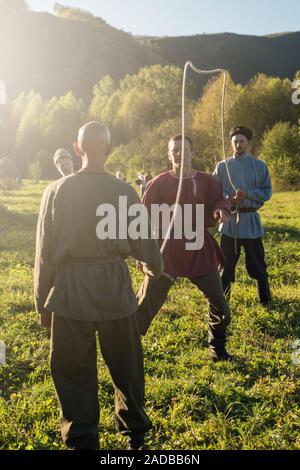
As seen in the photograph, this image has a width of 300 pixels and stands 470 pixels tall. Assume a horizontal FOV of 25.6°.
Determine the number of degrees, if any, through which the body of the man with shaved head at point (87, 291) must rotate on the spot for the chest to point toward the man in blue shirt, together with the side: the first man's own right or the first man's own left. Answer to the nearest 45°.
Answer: approximately 45° to the first man's own right

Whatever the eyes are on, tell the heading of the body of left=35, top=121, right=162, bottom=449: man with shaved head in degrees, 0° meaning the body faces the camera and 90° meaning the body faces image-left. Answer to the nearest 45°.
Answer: approximately 180°

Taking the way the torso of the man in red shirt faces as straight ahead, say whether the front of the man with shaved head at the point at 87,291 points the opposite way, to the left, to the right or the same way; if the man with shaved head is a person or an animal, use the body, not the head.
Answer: the opposite way

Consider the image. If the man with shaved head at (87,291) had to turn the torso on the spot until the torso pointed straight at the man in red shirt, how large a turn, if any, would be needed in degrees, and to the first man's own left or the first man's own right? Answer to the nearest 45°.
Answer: approximately 45° to the first man's own right

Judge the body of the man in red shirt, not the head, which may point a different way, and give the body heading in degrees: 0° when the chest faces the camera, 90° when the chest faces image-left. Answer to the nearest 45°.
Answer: approximately 0°

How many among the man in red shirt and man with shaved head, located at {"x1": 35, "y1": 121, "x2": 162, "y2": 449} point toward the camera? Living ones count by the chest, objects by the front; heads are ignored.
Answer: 1

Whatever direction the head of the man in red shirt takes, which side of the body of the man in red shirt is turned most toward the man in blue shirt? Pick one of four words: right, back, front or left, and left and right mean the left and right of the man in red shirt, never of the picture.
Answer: back
